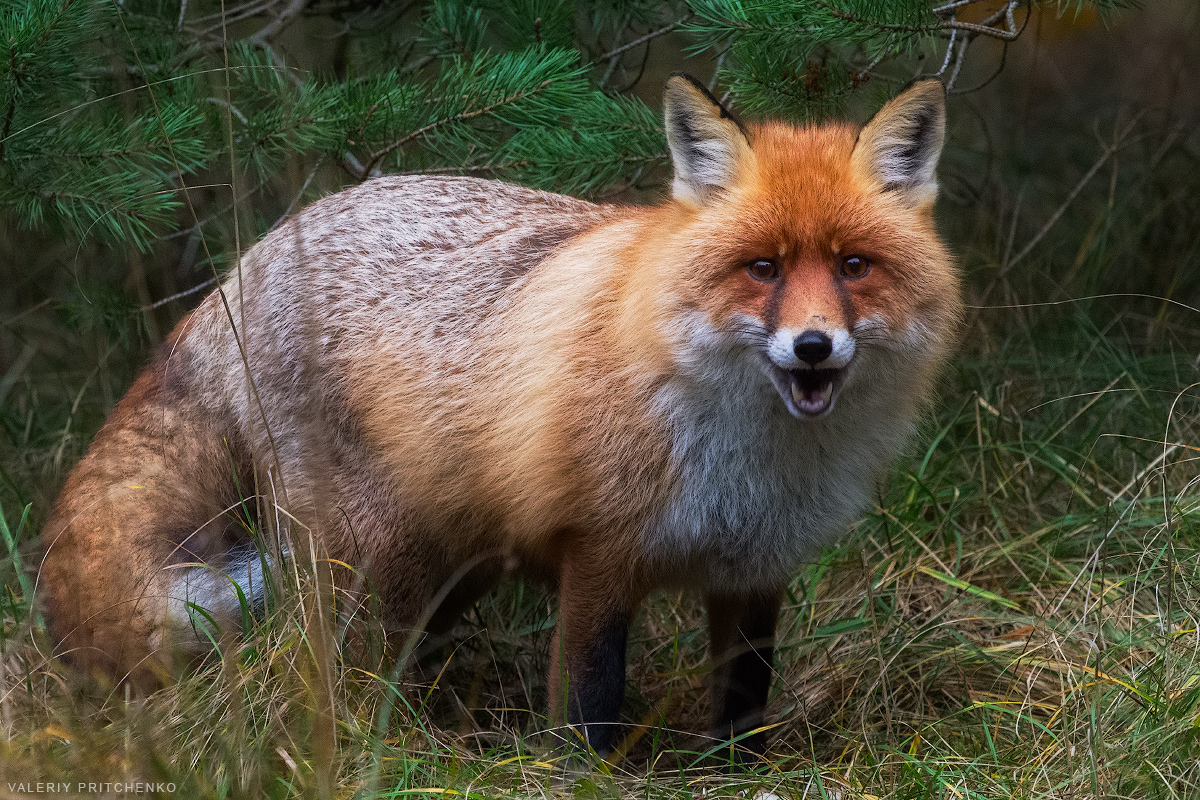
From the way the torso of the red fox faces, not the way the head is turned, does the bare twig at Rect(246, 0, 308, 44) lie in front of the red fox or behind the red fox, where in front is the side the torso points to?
behind

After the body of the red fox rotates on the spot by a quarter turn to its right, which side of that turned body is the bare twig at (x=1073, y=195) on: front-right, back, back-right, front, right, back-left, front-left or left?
back

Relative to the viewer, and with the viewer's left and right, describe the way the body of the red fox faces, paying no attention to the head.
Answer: facing the viewer and to the right of the viewer

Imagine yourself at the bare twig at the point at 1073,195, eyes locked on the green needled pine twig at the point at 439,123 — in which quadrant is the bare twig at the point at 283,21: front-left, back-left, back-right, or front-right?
front-right

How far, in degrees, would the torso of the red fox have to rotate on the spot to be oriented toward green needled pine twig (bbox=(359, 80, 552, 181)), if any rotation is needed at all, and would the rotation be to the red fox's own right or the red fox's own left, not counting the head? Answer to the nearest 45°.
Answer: approximately 135° to the red fox's own left
